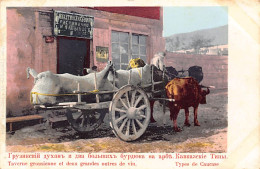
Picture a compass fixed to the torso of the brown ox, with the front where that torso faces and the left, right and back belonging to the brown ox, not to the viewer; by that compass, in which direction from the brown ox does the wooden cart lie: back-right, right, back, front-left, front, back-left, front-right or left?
back
